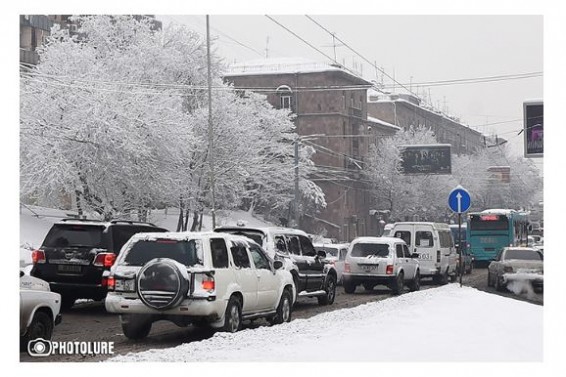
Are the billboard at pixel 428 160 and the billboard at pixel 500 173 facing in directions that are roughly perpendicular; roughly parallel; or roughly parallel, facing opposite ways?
roughly parallel

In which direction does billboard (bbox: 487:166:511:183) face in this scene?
toward the camera

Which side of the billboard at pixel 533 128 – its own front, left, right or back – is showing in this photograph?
front

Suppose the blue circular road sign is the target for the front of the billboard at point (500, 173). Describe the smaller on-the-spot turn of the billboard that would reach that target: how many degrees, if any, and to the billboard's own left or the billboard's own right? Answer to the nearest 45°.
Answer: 0° — it already faces it

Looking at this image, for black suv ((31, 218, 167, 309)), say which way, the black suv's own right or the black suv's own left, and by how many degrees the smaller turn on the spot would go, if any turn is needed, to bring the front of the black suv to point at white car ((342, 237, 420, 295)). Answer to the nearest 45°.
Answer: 0° — it already faces it

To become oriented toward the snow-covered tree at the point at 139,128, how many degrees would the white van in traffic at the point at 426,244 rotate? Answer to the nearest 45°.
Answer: approximately 135° to its left

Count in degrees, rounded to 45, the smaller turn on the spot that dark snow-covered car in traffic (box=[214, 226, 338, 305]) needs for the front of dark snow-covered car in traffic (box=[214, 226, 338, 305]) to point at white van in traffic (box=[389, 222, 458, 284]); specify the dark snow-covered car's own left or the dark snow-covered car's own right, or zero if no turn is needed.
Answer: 0° — it already faces it

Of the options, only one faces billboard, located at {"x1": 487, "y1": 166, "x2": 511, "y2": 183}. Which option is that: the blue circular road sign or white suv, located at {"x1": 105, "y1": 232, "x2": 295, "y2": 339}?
the white suv

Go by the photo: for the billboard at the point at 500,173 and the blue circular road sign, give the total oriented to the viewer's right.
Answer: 0
